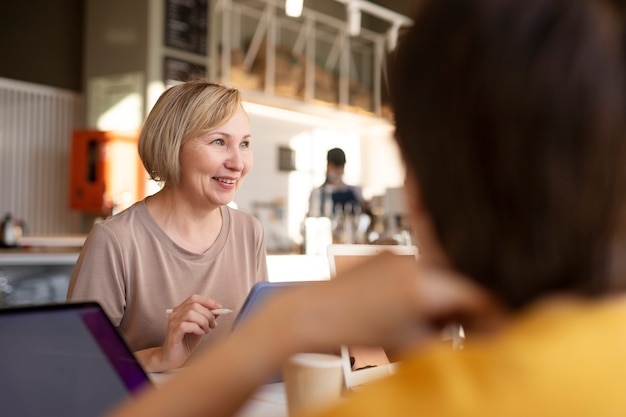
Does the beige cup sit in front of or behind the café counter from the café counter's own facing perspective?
in front

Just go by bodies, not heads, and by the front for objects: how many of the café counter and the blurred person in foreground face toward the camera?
1

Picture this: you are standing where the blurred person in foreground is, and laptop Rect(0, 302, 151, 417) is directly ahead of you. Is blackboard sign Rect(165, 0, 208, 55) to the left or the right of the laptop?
right

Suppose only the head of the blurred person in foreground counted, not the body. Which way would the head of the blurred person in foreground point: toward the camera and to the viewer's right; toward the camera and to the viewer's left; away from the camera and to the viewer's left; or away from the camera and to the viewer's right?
away from the camera and to the viewer's left

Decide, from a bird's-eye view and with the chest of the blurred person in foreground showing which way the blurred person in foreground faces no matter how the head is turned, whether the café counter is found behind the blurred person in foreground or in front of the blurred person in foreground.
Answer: in front

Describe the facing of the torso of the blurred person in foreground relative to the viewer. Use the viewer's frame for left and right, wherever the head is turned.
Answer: facing away from the viewer and to the left of the viewer

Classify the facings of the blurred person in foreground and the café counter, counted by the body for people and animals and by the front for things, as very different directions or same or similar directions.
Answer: very different directions
